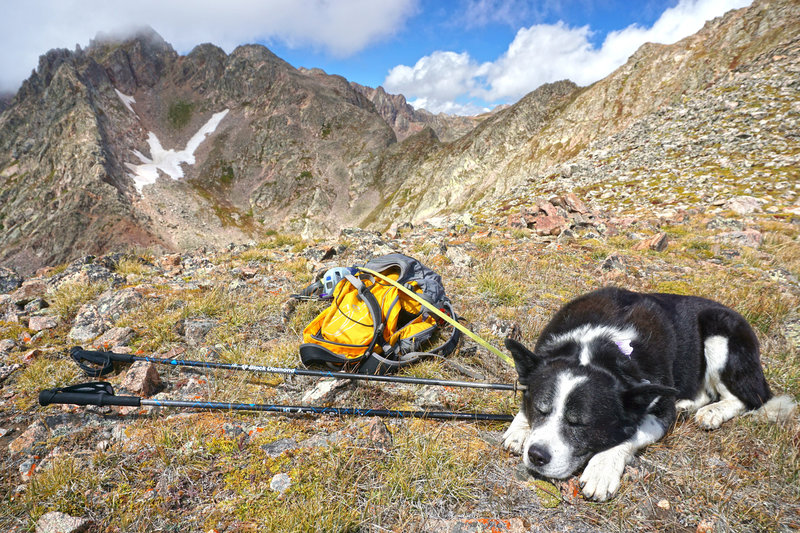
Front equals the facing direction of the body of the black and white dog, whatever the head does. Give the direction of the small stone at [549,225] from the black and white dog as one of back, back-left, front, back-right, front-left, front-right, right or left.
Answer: back-right

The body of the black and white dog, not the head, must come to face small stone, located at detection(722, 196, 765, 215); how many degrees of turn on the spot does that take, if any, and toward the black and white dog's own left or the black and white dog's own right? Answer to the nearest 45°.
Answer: approximately 135° to the black and white dog's own right

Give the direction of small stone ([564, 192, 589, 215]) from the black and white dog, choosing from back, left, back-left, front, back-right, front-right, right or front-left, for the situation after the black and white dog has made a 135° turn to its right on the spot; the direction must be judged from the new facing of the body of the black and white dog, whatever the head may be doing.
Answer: front

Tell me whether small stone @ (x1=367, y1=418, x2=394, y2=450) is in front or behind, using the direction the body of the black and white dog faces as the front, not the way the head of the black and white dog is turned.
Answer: in front

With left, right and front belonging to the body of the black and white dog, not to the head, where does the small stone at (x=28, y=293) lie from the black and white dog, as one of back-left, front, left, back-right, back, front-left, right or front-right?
front-right

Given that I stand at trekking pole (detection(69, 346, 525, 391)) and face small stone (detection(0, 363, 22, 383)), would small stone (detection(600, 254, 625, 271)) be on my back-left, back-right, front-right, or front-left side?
back-right

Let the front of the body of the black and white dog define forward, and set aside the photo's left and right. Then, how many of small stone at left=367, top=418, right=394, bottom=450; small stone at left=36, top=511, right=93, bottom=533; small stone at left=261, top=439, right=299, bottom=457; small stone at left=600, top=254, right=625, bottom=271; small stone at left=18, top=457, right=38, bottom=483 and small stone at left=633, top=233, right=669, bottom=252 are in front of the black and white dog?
4

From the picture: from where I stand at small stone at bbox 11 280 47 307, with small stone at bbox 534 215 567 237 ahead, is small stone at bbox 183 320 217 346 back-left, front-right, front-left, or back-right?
front-right

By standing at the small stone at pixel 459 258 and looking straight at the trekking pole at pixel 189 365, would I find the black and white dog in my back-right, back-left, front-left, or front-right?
front-left

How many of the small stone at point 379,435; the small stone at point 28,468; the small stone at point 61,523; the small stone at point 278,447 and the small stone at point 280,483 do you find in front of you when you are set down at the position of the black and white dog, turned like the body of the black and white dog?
5

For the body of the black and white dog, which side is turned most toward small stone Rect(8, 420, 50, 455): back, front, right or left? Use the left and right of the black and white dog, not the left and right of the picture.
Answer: front

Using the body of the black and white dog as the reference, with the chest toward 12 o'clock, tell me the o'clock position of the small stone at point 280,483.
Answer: The small stone is roughly at 12 o'clock from the black and white dog.

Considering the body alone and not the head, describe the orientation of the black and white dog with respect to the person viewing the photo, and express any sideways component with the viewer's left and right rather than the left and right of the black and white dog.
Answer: facing the viewer and to the left of the viewer

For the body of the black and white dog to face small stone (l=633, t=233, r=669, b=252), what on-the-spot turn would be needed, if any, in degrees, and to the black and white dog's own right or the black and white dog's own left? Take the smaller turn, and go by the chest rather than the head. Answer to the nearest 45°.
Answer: approximately 135° to the black and white dog's own right

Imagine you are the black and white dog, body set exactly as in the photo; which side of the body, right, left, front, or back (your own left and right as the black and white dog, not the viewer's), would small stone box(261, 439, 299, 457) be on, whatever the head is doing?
front

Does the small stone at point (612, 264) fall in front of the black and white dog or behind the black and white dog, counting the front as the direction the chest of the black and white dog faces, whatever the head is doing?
behind
